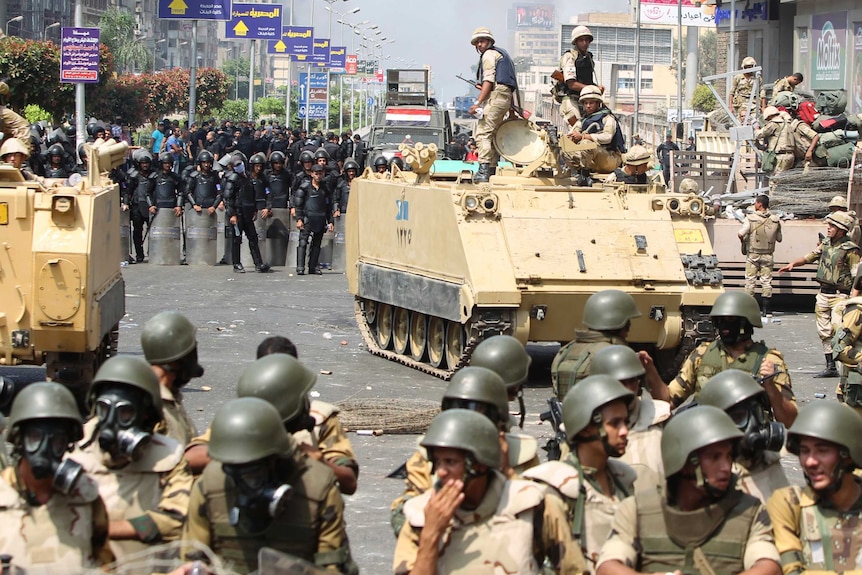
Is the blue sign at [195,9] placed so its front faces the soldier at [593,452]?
yes

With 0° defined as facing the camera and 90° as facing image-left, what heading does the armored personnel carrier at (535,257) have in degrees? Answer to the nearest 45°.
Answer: approximately 315°

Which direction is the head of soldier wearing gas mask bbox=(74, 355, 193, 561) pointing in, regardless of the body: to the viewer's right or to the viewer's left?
to the viewer's left

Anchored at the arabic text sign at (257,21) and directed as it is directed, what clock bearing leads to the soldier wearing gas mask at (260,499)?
The soldier wearing gas mask is roughly at 12 o'clock from the arabic text sign.

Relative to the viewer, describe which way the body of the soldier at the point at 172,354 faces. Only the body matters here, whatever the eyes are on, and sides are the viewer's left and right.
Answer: facing to the right of the viewer

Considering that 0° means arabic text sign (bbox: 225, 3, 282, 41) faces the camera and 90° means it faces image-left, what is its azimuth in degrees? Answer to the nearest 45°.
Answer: approximately 0°
